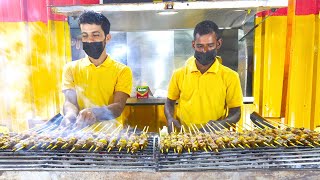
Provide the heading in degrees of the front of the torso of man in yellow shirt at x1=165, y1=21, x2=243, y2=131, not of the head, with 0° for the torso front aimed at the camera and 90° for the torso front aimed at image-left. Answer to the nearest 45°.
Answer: approximately 0°

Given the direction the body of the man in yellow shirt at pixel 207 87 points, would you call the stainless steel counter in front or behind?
behind

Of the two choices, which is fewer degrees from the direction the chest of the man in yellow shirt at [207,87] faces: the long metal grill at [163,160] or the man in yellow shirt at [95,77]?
the long metal grill

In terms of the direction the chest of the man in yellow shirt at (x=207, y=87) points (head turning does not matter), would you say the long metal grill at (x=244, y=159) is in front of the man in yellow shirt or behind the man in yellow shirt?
in front

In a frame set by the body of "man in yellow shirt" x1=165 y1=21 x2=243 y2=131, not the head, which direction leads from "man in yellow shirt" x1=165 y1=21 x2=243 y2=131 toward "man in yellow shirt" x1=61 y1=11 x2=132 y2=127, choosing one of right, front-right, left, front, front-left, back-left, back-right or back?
right

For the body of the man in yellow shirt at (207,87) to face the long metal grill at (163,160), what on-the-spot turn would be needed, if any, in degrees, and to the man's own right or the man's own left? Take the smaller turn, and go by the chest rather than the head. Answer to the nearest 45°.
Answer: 0° — they already face it
